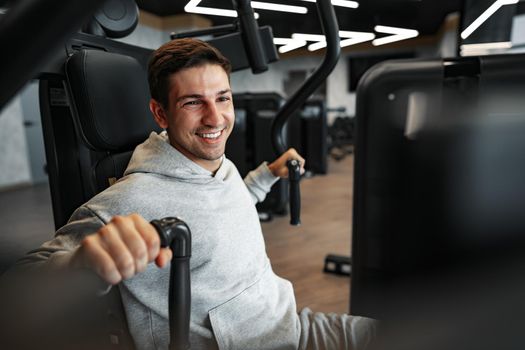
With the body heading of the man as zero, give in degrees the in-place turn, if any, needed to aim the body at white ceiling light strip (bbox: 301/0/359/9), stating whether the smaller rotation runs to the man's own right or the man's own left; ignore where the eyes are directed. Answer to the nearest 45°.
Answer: approximately 90° to the man's own left

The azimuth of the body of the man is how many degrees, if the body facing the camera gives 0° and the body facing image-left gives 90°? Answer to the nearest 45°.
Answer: approximately 315°

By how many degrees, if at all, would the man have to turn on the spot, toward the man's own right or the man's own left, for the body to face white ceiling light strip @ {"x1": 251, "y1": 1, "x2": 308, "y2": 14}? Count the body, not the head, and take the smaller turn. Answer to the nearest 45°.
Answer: approximately 90° to the man's own left
